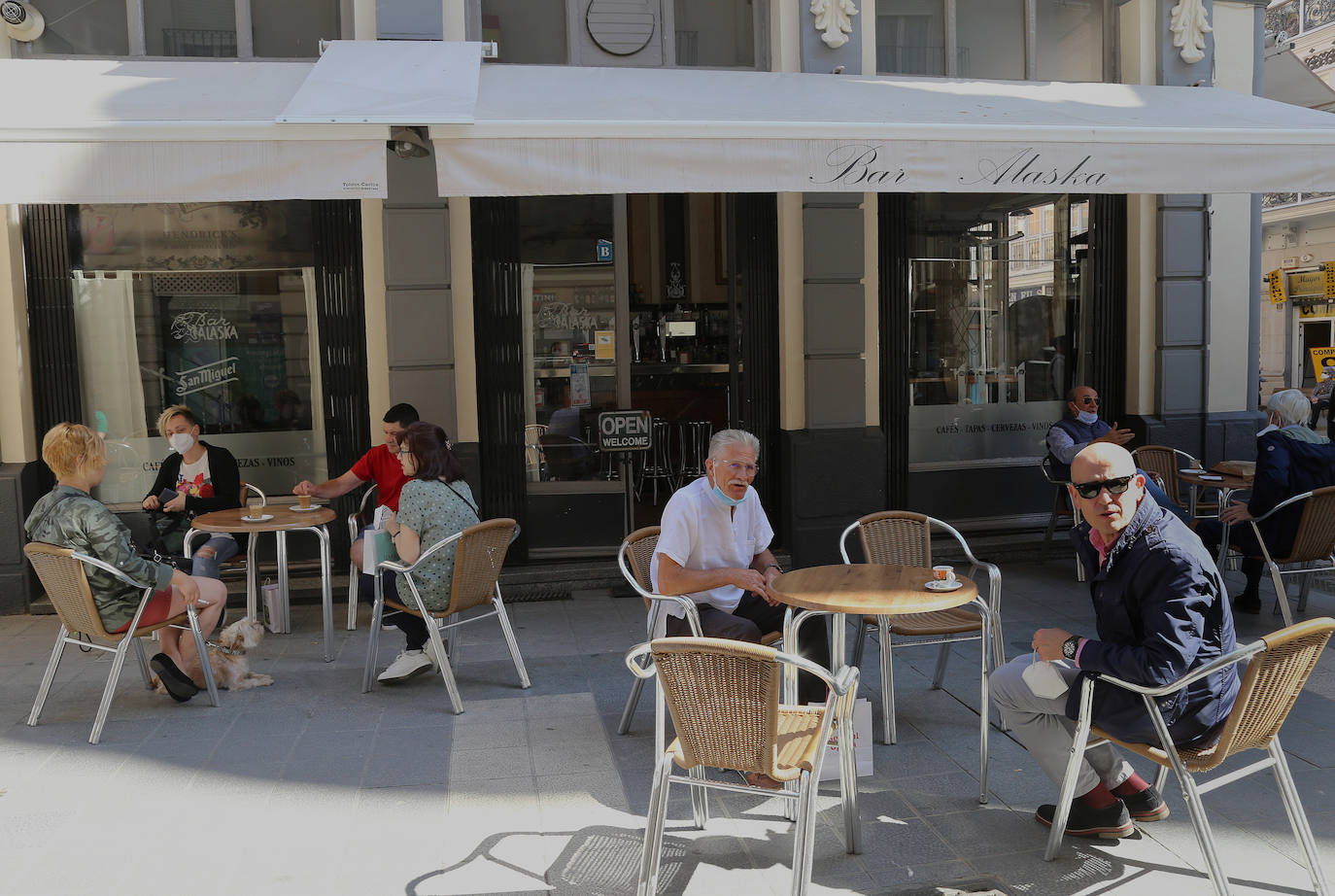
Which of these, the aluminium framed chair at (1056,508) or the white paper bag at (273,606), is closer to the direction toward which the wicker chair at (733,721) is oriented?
the aluminium framed chair

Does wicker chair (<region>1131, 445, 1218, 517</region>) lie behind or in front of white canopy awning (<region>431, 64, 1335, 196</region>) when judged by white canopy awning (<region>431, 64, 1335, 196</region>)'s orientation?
behind

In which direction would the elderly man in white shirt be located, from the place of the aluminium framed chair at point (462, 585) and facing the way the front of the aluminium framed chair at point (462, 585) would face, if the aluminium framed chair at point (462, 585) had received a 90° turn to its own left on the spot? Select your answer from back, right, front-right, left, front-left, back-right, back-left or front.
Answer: left

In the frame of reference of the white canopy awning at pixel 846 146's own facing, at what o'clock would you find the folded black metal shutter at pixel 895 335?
The folded black metal shutter is roughly at 6 o'clock from the white canopy awning.

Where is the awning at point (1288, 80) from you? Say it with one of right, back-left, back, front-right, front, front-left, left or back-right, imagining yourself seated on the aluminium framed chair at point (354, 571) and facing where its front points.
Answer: back-left

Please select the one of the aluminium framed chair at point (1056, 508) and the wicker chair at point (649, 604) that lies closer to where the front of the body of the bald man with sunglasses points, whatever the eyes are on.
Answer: the wicker chair

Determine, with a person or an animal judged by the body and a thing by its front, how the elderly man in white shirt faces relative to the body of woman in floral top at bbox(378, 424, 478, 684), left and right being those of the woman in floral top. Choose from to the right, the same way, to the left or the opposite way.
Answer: the opposite way

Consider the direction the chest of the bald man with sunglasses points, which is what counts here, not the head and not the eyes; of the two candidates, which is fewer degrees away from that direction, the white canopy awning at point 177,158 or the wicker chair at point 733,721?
the wicker chair

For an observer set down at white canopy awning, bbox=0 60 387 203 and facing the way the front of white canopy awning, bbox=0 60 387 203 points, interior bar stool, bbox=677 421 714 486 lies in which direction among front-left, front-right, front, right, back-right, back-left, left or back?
back-left

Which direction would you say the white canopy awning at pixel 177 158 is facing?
toward the camera
